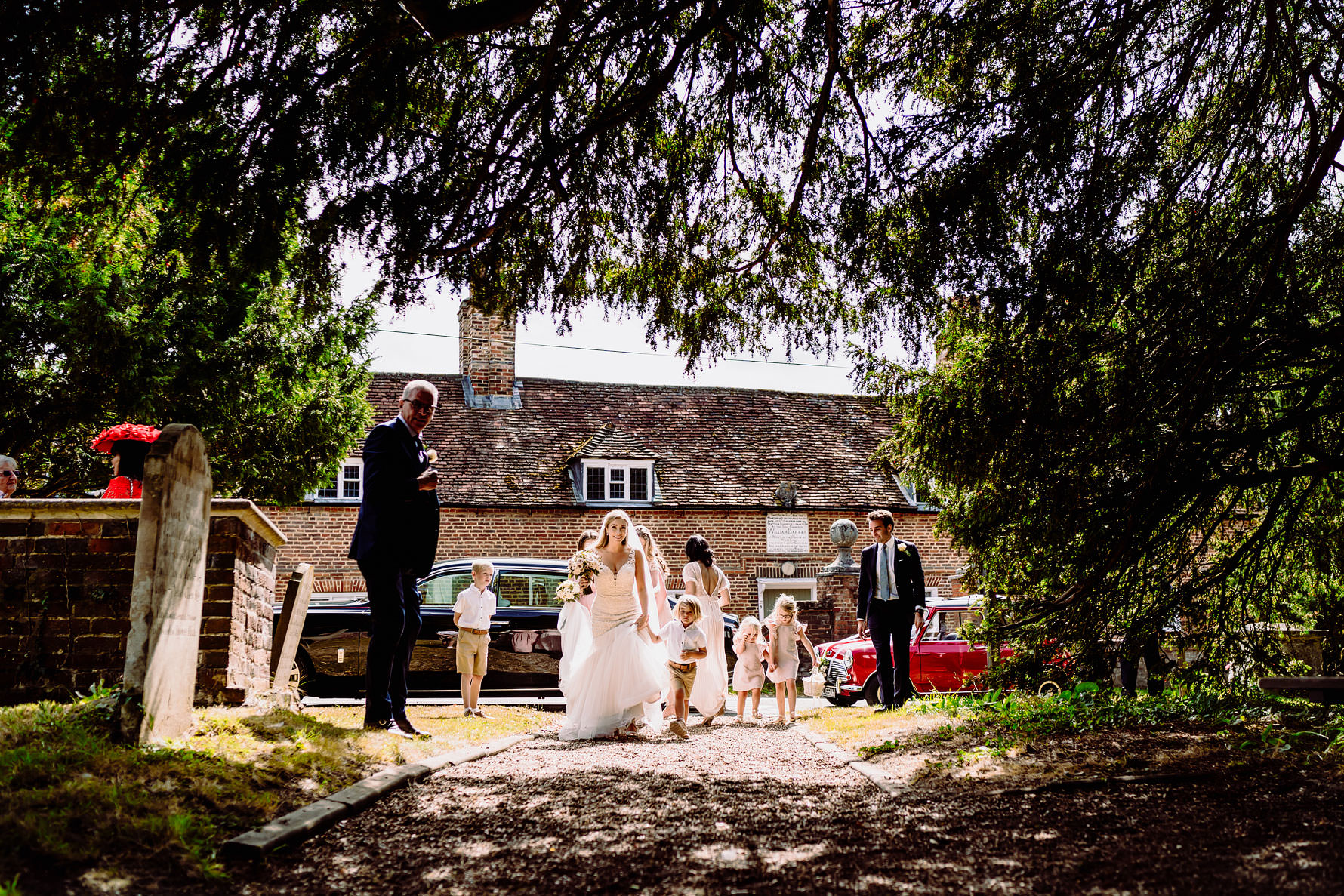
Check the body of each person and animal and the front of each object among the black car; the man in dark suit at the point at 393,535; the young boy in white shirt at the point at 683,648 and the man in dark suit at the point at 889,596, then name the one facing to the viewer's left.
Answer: the black car

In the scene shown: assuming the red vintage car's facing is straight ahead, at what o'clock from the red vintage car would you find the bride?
The bride is roughly at 11 o'clock from the red vintage car.

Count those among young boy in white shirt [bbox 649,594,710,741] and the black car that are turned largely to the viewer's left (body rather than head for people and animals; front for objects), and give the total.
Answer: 1

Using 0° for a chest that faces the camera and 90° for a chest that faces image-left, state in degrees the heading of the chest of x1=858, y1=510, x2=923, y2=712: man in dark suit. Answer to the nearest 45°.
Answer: approximately 0°

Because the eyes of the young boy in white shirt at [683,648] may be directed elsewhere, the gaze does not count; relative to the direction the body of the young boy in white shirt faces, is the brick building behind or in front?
behind

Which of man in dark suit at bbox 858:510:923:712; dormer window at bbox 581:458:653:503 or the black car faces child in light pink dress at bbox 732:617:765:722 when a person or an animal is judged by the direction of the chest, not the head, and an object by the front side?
the dormer window

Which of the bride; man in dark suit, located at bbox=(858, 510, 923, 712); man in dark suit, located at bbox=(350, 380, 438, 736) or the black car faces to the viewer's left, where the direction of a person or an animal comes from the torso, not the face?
the black car

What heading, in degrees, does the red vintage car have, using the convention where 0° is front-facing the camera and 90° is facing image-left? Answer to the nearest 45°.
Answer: approximately 45°

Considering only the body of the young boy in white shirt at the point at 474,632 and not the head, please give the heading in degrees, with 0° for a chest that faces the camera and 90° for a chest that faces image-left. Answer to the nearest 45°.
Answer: approximately 315°

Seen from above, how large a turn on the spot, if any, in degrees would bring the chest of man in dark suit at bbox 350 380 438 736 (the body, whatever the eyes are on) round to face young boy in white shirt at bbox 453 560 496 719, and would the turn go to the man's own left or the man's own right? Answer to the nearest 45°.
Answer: approximately 135° to the man's own left

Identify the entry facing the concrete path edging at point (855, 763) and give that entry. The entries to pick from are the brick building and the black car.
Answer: the brick building

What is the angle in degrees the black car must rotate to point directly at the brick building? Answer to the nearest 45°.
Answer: approximately 90° to its right

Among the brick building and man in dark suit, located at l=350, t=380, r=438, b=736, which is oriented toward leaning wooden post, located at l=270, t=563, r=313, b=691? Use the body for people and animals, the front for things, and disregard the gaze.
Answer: the brick building
